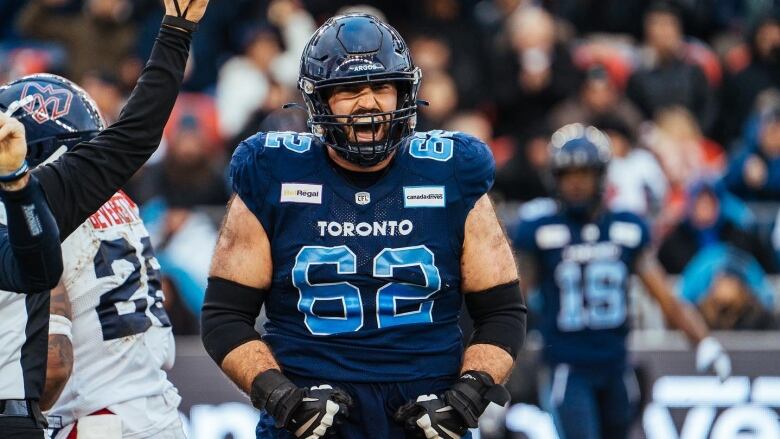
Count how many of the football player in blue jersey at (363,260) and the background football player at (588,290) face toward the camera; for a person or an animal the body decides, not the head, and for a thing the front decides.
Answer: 2

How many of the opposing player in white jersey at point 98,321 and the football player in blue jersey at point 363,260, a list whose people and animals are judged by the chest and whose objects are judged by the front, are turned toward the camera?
1

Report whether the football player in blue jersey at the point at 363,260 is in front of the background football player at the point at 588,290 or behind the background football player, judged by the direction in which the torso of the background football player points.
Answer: in front

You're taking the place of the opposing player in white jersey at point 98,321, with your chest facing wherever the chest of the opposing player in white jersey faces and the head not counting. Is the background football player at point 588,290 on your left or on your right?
on your right

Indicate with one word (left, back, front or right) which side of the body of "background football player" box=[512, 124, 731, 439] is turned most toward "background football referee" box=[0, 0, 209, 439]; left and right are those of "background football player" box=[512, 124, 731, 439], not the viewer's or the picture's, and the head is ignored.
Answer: front

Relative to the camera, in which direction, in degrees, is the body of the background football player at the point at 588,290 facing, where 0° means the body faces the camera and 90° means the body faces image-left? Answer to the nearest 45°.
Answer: approximately 0°

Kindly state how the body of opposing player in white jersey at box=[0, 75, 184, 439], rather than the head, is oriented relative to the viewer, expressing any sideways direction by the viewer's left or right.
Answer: facing away from the viewer and to the left of the viewer

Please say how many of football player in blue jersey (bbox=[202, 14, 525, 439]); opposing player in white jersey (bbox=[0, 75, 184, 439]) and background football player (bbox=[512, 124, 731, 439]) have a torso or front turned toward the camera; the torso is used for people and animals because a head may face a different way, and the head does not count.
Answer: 2
